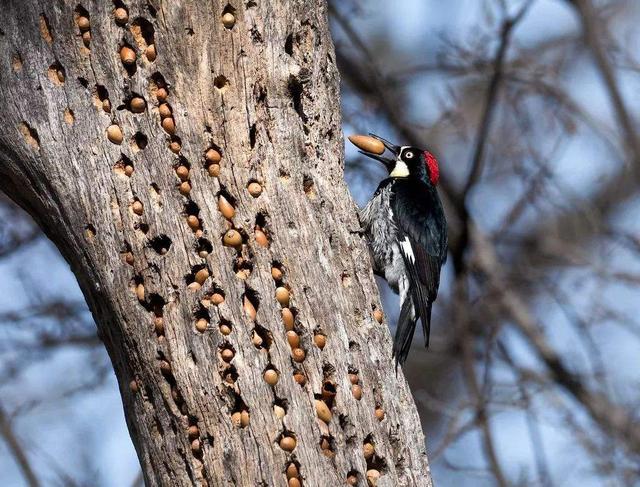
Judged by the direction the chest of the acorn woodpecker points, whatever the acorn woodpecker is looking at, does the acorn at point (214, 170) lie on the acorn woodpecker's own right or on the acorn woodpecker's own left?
on the acorn woodpecker's own left

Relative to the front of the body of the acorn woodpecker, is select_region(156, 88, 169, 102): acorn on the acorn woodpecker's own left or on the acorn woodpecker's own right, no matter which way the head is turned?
on the acorn woodpecker's own left

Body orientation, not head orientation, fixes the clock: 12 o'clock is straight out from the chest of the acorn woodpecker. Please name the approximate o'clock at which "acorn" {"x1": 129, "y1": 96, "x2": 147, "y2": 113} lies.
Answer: The acorn is roughly at 10 o'clock from the acorn woodpecker.

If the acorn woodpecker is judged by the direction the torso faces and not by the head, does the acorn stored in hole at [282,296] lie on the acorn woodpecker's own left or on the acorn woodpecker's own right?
on the acorn woodpecker's own left

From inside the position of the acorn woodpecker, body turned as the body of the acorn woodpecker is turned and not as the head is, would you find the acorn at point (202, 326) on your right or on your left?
on your left

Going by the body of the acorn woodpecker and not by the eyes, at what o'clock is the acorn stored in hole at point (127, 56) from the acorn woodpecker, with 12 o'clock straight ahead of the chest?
The acorn stored in hole is roughly at 10 o'clock from the acorn woodpecker.

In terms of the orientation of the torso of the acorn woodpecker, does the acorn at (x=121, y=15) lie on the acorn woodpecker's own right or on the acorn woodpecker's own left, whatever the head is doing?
on the acorn woodpecker's own left

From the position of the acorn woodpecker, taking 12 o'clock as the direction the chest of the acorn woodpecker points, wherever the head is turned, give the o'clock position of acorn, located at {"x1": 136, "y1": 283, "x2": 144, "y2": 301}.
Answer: The acorn is roughly at 10 o'clock from the acorn woodpecker.

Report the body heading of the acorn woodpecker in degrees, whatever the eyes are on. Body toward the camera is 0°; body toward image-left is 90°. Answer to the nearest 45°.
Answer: approximately 90°
